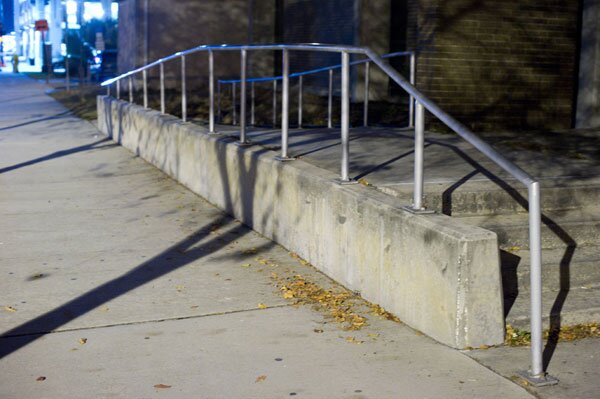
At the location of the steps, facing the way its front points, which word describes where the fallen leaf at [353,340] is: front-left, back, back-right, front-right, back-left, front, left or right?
front-right

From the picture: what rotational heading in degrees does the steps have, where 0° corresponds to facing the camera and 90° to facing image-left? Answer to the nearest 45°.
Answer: approximately 0°
